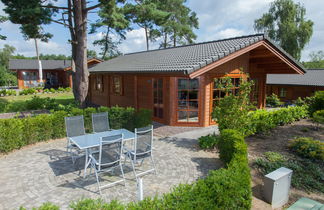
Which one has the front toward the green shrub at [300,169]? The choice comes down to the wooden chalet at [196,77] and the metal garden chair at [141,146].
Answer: the wooden chalet

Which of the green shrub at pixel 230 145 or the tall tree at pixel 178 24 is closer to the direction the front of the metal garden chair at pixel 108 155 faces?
the tall tree

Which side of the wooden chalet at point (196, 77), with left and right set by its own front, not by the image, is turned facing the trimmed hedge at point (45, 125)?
right

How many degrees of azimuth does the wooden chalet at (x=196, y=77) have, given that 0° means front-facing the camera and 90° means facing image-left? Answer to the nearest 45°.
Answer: approximately 315°

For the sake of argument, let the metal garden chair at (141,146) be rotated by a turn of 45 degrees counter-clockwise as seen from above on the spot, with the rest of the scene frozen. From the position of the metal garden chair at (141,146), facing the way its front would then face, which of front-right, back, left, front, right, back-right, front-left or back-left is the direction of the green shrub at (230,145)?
back

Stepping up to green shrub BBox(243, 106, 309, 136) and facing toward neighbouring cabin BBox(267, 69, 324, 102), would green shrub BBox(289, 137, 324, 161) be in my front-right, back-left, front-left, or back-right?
back-right

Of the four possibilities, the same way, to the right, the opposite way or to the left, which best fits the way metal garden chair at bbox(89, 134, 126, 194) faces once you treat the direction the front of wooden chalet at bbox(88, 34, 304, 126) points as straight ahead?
the opposite way

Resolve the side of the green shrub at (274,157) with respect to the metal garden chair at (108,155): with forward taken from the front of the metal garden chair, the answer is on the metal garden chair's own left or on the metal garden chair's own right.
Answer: on the metal garden chair's own right

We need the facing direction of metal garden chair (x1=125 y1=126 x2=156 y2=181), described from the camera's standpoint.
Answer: facing away from the viewer and to the left of the viewer

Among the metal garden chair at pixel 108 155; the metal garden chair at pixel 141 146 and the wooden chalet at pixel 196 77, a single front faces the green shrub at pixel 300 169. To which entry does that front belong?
the wooden chalet

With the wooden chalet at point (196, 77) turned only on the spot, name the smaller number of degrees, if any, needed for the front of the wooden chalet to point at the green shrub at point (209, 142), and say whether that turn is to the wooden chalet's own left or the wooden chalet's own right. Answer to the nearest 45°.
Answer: approximately 45° to the wooden chalet's own right
